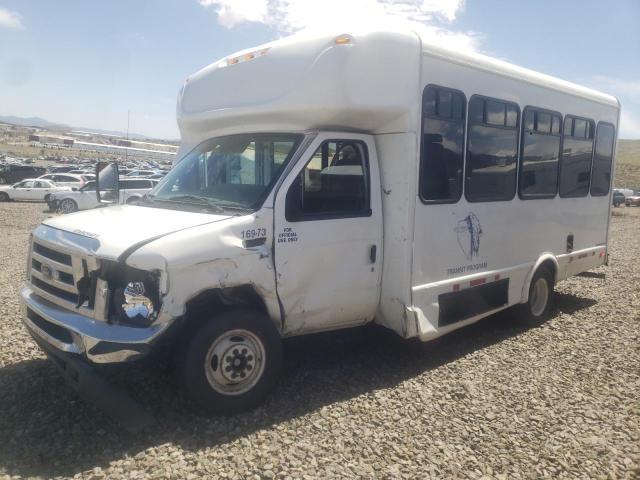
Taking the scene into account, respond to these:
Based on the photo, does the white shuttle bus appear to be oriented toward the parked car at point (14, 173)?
no

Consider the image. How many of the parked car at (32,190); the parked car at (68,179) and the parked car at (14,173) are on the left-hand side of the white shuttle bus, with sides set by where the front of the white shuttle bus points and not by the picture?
0

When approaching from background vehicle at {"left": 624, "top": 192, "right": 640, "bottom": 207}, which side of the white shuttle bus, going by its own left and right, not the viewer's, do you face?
back

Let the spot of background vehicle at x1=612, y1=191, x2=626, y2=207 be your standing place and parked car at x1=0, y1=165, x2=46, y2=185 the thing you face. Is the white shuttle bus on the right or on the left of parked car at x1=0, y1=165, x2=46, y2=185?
left

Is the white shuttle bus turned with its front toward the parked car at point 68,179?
no

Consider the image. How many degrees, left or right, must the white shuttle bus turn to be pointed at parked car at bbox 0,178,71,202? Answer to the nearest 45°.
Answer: approximately 90° to its right

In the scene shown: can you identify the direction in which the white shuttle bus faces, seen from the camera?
facing the viewer and to the left of the viewer

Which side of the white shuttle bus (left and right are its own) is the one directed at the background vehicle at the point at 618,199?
back

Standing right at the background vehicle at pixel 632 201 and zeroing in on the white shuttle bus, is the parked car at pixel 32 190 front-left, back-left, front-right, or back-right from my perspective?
front-right
